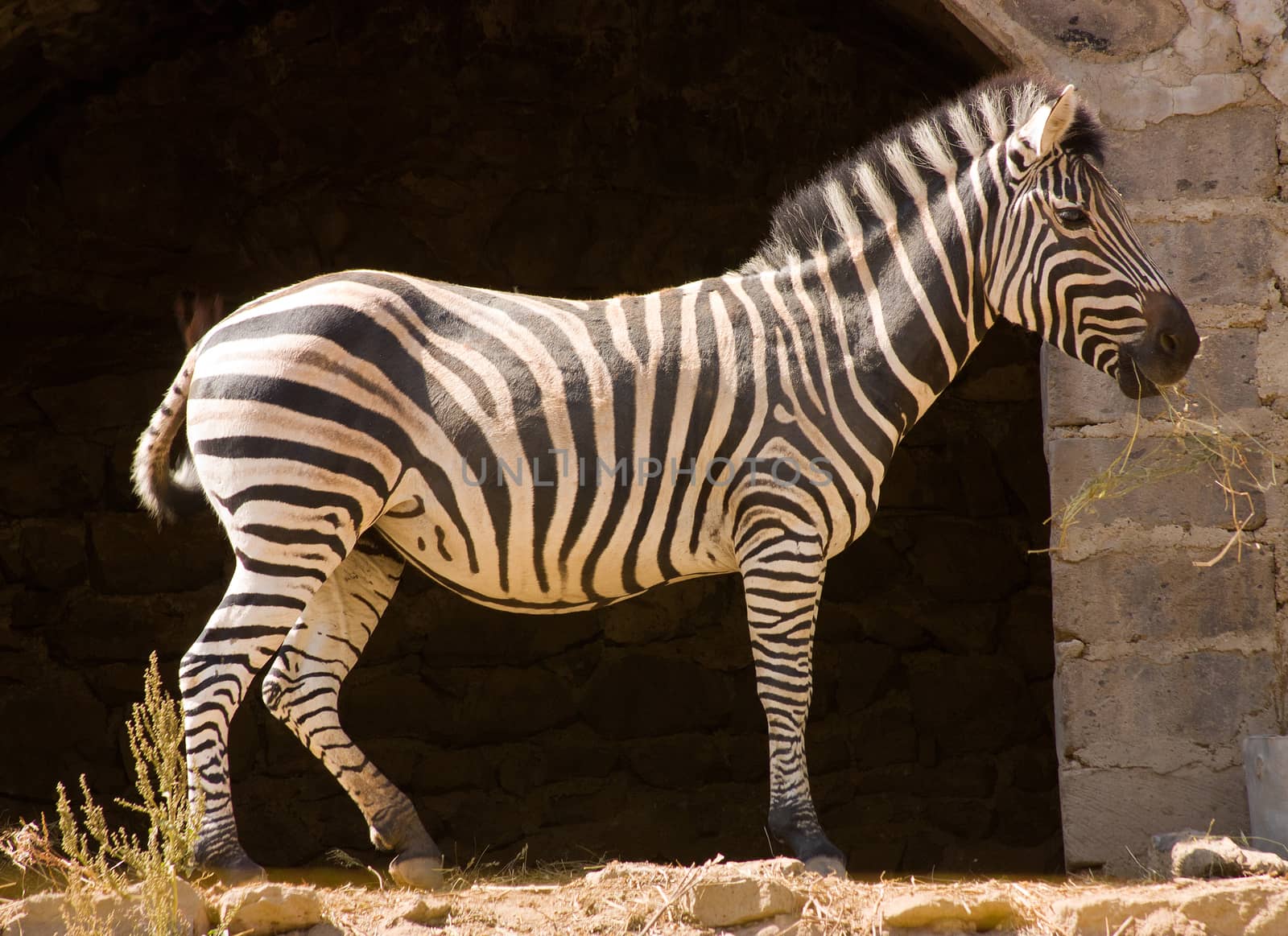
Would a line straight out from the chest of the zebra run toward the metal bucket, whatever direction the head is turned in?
yes

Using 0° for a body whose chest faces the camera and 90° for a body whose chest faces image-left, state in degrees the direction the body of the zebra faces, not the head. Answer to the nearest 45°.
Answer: approximately 270°

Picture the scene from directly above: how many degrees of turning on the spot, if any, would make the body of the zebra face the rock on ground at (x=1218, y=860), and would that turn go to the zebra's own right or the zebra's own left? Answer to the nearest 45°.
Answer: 0° — it already faces it
